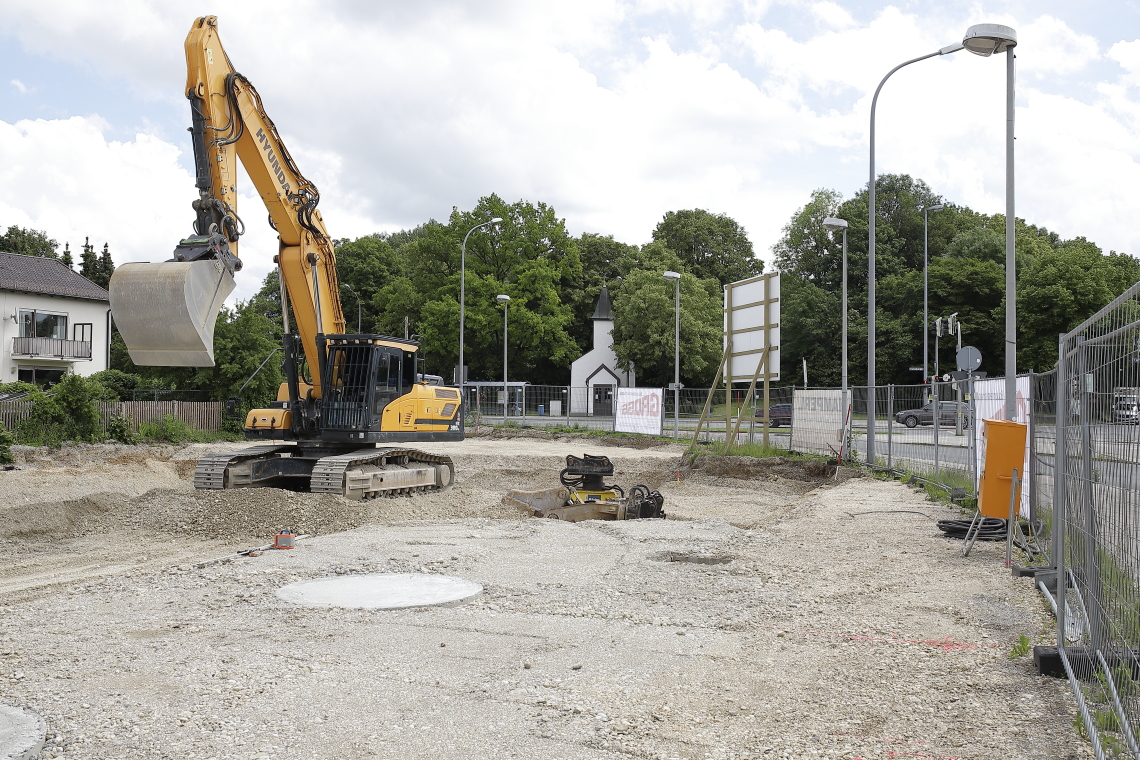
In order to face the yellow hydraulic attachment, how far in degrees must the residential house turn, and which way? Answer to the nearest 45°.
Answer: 0° — it already faces it

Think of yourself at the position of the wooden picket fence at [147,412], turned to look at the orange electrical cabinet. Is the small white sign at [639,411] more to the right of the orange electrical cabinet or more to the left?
left

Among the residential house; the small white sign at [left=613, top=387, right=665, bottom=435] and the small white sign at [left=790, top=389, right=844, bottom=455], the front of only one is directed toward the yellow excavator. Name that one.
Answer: the residential house

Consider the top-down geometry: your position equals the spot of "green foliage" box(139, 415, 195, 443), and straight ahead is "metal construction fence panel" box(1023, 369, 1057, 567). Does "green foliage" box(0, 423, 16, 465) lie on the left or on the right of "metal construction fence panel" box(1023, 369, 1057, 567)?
right
